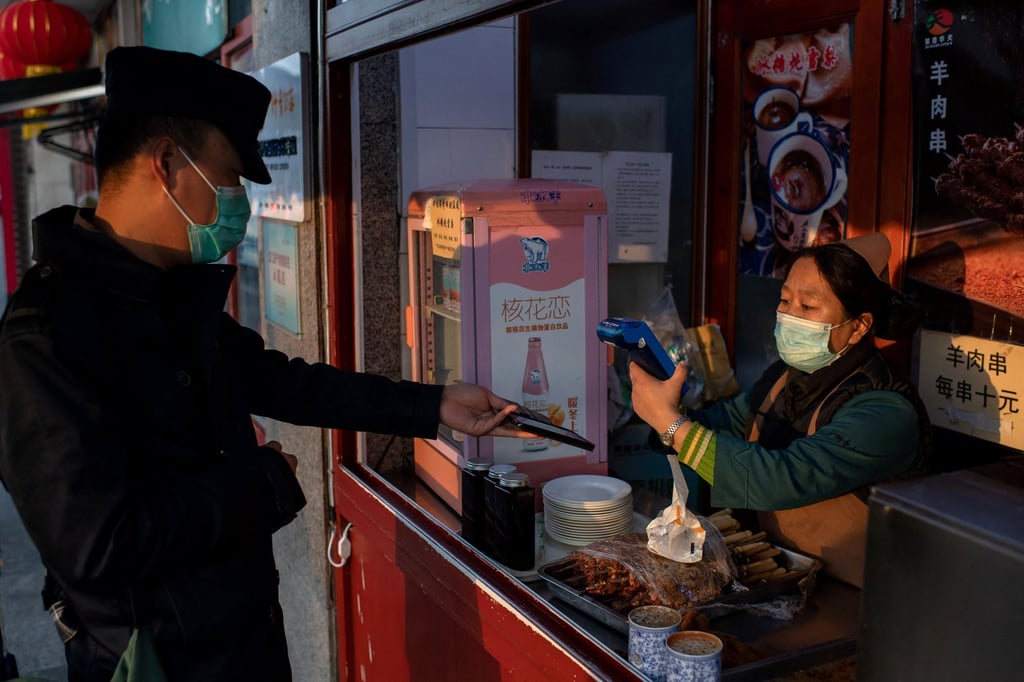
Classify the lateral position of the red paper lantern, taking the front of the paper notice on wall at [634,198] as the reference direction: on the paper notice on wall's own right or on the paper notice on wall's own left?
on the paper notice on wall's own right

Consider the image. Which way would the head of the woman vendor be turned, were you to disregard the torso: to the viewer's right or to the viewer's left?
to the viewer's left

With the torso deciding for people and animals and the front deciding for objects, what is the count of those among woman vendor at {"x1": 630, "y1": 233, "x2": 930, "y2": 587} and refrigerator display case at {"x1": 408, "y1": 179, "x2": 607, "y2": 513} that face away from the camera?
0

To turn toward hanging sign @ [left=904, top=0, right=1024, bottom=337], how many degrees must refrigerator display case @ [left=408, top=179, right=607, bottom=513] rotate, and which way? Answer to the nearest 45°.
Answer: approximately 135° to its left

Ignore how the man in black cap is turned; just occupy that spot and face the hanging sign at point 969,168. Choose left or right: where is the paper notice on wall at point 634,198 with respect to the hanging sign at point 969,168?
left

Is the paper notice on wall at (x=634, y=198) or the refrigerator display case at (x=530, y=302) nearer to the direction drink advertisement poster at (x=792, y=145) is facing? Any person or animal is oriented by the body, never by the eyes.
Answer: the refrigerator display case

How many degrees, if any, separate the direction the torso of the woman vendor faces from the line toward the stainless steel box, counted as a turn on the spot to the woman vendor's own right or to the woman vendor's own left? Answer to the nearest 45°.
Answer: approximately 45° to the woman vendor's own left

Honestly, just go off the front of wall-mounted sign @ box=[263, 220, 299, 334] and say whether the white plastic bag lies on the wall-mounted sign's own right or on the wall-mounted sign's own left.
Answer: on the wall-mounted sign's own left

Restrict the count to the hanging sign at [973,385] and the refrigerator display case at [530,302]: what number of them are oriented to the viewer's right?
0

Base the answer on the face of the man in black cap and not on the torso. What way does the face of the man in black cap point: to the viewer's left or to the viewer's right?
to the viewer's right

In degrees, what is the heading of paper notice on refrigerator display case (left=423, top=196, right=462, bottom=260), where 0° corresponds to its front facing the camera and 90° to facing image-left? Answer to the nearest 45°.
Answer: approximately 45°

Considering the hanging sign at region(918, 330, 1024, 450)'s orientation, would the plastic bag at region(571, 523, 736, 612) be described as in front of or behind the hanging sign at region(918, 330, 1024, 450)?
in front
